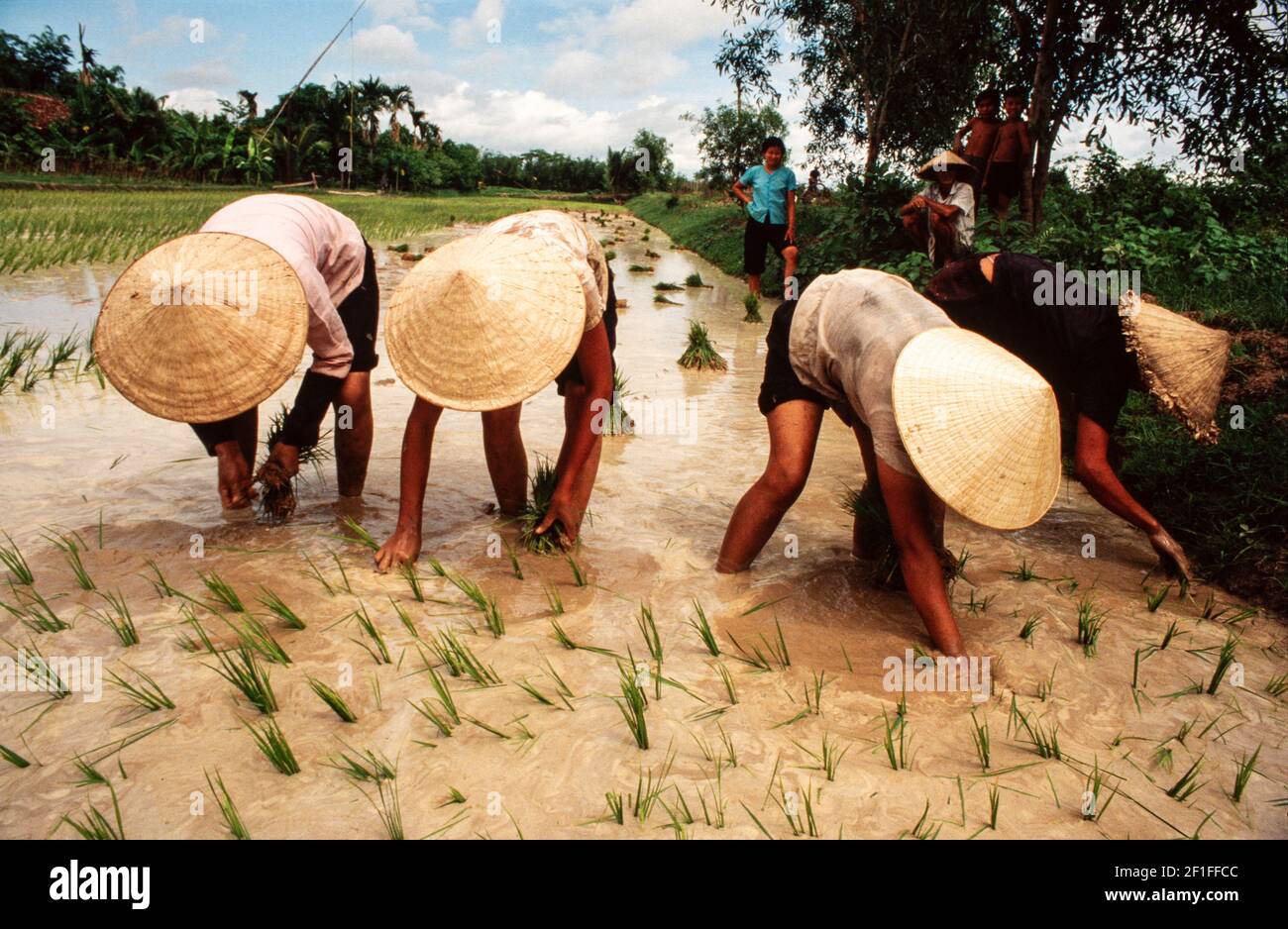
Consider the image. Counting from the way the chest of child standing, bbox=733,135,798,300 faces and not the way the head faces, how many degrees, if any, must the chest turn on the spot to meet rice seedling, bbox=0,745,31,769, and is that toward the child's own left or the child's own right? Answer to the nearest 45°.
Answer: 0° — they already face it

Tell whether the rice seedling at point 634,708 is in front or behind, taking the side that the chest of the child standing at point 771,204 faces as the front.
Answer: in front

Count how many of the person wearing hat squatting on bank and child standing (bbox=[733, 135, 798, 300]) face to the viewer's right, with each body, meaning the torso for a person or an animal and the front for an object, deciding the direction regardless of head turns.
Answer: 0

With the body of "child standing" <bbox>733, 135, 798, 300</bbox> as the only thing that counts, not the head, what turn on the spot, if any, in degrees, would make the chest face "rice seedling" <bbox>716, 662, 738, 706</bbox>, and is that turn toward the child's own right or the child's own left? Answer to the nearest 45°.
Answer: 0° — they already face it

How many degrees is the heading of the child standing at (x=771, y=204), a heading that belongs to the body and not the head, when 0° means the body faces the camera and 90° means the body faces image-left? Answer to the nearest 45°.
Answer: approximately 0°

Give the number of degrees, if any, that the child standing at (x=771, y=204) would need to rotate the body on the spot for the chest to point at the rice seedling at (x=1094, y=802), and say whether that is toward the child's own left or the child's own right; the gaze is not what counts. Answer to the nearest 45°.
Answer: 0° — they already face it

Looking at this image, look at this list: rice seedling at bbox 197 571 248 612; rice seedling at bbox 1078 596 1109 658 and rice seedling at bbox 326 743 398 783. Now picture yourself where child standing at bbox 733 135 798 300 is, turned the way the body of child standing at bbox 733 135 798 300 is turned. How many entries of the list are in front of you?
3
